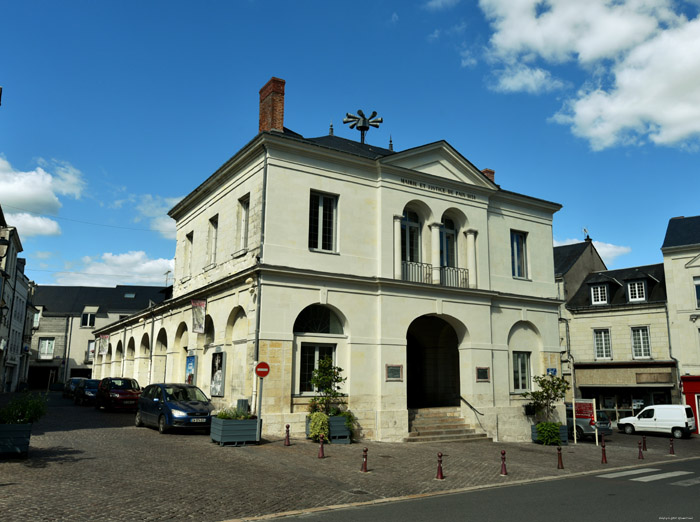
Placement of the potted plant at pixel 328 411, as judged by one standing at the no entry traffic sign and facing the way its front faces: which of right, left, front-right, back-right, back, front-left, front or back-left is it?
back-left

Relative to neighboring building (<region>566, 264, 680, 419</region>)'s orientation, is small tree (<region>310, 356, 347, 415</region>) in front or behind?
in front

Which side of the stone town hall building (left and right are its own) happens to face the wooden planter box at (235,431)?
right

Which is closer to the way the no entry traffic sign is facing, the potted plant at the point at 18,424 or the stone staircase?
the potted plant

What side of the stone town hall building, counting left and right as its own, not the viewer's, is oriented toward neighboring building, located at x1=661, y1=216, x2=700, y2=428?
left

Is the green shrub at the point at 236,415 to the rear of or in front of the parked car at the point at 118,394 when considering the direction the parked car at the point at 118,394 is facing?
in front

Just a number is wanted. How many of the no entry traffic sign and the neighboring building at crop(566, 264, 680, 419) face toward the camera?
2

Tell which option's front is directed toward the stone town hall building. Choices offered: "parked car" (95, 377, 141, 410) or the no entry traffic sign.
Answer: the parked car

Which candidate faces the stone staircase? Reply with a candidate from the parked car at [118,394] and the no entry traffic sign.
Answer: the parked car

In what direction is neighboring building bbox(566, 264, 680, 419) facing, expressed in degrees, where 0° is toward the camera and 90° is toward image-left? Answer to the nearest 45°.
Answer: approximately 0°

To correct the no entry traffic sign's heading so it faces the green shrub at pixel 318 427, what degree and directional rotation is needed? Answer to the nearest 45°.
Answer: approximately 135° to its left

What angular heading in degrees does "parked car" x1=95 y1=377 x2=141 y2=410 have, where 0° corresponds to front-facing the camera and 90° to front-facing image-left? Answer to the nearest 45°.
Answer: approximately 315°
